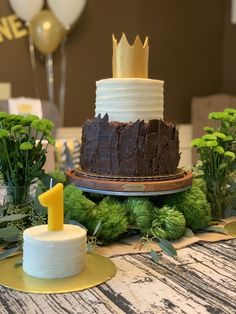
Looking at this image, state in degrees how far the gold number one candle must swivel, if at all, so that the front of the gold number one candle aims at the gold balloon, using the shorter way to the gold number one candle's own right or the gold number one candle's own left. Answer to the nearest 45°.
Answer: approximately 180°

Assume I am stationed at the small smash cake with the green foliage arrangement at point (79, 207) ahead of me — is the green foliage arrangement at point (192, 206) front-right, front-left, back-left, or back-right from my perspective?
front-right

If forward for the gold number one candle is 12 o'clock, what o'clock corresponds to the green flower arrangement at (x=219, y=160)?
The green flower arrangement is roughly at 8 o'clock from the gold number one candle.

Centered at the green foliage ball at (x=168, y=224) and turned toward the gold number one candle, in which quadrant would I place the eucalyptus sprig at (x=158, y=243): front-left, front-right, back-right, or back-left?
front-left

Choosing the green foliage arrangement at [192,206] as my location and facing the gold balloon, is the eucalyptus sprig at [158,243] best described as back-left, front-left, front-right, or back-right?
back-left

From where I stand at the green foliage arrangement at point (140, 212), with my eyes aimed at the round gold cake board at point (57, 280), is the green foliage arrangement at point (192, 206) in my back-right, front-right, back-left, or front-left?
back-left

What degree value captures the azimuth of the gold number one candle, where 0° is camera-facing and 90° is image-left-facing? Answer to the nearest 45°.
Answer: approximately 0°
